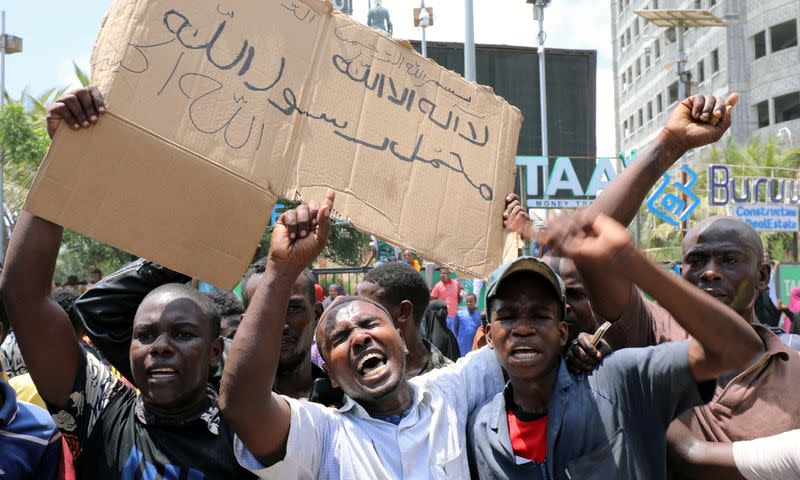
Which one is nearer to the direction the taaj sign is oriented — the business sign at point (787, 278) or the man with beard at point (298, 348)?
the man with beard

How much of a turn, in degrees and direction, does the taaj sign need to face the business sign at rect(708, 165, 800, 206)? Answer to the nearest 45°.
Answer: approximately 135° to its left

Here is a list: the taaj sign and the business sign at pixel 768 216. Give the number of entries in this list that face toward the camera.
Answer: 2

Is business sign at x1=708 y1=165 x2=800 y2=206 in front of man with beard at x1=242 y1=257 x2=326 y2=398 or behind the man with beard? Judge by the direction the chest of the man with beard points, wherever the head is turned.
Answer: behind

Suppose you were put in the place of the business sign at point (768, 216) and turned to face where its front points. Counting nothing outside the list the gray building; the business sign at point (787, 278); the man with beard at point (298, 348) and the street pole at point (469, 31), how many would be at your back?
1

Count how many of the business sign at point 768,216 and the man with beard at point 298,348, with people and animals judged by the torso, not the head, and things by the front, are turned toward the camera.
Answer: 2

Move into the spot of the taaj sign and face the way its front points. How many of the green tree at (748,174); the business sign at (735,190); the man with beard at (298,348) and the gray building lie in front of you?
1

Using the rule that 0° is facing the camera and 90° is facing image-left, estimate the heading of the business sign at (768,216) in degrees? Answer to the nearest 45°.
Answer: approximately 0°

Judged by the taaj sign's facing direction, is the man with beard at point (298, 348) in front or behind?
in front

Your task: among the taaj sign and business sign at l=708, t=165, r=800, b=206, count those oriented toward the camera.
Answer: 2

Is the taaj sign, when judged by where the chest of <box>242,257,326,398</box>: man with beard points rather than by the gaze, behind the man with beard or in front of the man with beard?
behind
